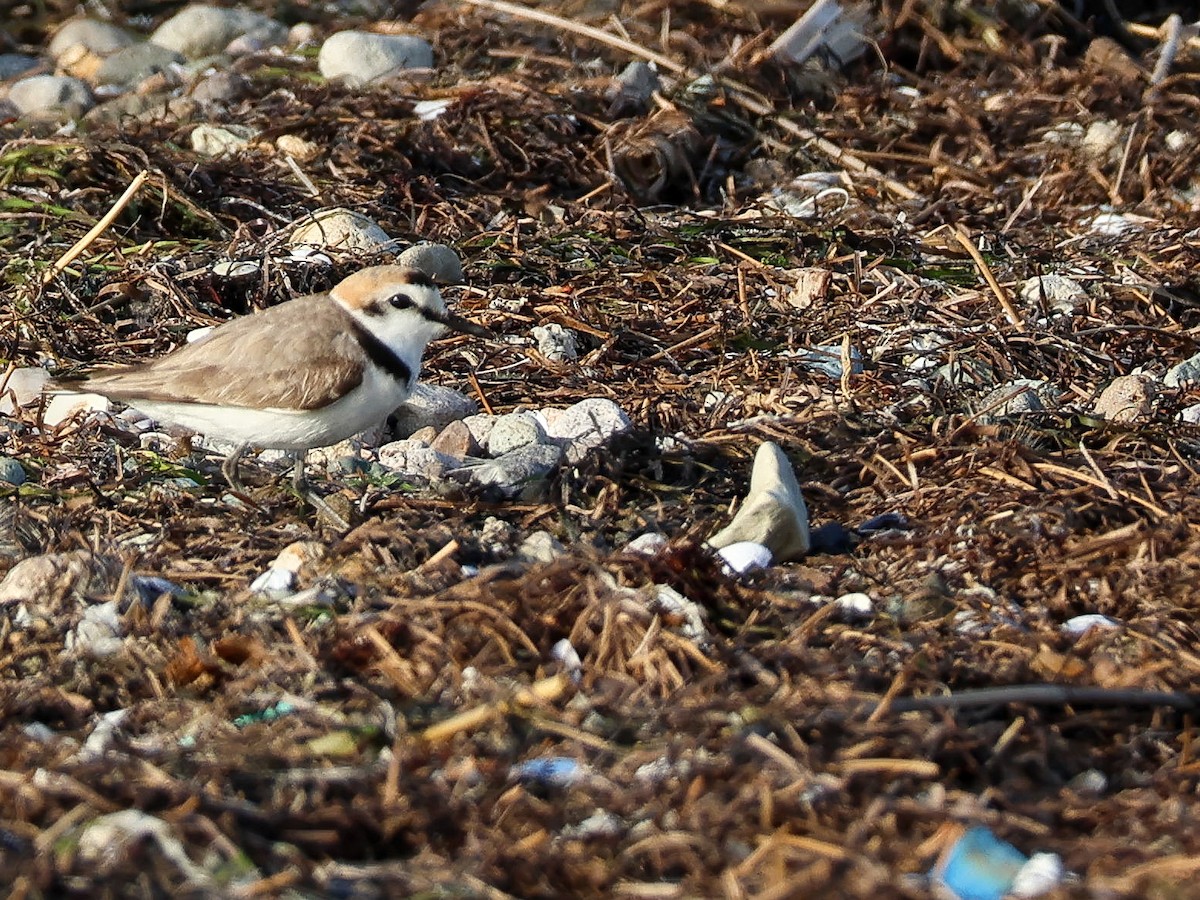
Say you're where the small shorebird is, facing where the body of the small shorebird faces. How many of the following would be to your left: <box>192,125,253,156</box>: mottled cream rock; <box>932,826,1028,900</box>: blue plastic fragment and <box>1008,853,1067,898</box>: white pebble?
1

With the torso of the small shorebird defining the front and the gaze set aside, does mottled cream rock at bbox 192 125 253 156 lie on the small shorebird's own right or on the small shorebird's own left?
on the small shorebird's own left

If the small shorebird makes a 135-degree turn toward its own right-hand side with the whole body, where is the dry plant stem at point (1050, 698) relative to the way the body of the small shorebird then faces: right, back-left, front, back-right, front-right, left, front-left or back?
left

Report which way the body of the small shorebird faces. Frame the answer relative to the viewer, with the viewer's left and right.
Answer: facing to the right of the viewer

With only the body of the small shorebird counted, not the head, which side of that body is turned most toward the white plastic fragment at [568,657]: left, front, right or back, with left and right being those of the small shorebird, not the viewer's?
right

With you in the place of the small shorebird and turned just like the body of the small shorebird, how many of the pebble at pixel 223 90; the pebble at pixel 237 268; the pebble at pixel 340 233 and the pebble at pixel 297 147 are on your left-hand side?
4

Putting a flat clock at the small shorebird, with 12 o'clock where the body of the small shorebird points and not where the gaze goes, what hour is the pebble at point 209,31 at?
The pebble is roughly at 9 o'clock from the small shorebird.

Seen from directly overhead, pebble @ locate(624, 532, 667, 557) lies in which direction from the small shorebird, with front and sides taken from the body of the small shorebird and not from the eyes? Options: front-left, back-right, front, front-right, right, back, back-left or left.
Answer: front-right

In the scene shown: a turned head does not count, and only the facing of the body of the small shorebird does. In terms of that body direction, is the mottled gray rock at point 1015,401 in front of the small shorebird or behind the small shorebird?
in front

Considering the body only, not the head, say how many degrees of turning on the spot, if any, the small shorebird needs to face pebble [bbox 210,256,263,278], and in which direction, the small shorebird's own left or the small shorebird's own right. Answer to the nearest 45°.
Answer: approximately 90° to the small shorebird's own left

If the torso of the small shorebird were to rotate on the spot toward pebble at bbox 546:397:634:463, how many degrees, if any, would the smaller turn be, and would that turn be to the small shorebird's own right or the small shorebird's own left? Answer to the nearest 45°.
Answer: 0° — it already faces it

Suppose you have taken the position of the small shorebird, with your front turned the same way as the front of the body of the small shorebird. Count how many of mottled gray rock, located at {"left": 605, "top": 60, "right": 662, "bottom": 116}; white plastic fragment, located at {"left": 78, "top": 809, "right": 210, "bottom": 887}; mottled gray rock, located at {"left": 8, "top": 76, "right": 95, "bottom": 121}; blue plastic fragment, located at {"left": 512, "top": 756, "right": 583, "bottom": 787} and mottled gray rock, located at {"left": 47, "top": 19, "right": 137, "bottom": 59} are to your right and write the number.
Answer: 2

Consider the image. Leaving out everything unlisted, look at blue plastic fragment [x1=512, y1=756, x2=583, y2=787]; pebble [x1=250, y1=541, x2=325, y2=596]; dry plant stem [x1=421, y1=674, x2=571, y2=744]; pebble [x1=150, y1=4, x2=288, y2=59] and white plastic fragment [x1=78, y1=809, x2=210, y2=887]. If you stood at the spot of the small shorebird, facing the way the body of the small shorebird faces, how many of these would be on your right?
4

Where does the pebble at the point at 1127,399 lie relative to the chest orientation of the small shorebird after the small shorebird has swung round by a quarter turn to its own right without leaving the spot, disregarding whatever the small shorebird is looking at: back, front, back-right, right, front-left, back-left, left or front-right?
left

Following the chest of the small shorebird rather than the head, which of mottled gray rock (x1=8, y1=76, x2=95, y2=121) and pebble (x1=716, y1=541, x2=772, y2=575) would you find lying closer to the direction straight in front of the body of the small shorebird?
the pebble

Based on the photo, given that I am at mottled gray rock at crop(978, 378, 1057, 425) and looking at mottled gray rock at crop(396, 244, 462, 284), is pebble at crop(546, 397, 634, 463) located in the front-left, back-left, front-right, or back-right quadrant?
front-left

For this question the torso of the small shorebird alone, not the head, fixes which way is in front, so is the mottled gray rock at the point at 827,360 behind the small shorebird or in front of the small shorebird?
in front

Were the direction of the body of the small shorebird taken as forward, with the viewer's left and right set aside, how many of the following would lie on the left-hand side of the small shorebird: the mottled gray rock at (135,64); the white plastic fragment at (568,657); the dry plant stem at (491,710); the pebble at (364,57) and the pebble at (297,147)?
3
